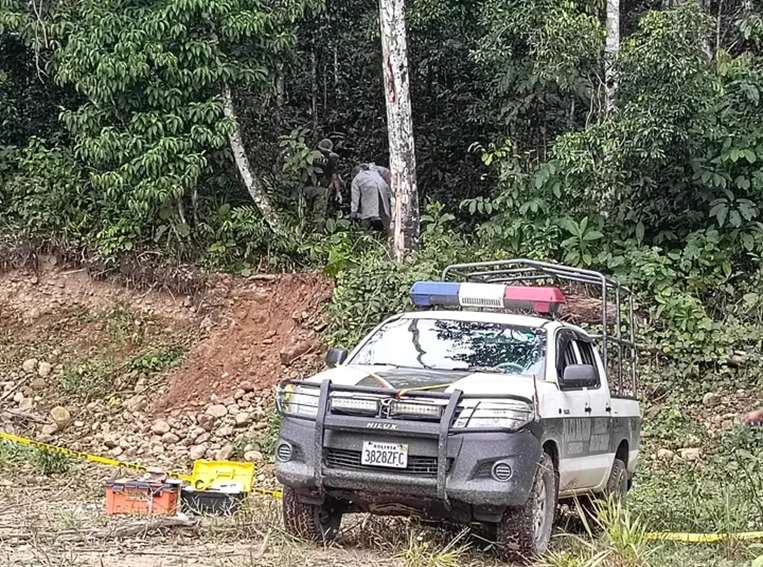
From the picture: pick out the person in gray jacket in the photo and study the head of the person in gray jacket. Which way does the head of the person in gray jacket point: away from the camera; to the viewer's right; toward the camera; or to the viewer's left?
away from the camera

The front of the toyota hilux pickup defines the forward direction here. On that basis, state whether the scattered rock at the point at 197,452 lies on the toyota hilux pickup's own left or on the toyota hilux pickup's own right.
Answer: on the toyota hilux pickup's own right

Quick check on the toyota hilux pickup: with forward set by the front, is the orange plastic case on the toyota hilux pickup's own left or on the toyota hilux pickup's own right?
on the toyota hilux pickup's own right

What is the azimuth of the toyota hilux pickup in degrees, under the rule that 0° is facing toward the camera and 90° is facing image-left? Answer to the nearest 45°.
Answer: approximately 45°

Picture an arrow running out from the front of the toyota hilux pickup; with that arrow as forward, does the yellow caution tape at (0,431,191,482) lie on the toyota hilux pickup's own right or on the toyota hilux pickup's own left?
on the toyota hilux pickup's own right

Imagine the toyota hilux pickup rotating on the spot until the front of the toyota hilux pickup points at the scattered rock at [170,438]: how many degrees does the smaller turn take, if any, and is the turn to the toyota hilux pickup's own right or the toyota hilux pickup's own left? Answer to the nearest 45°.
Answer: approximately 90° to the toyota hilux pickup's own right

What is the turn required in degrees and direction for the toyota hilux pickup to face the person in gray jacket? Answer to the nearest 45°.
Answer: approximately 135° to its right

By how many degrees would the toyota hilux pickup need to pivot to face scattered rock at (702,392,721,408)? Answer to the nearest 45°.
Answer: approximately 180°
